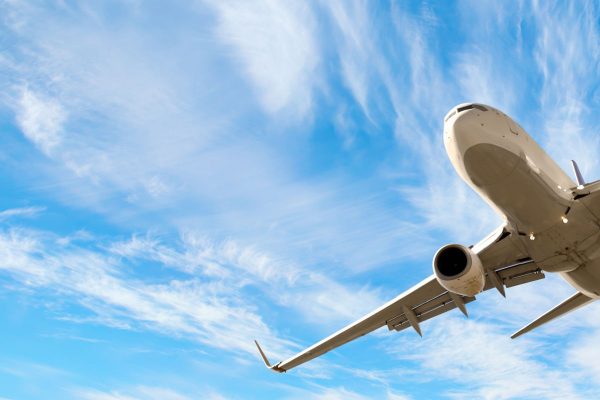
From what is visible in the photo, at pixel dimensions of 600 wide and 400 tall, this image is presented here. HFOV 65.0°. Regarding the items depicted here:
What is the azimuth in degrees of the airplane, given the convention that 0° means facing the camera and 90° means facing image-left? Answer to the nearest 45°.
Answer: approximately 45°

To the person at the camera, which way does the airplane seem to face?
facing the viewer and to the left of the viewer
